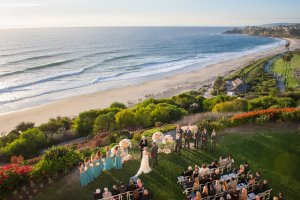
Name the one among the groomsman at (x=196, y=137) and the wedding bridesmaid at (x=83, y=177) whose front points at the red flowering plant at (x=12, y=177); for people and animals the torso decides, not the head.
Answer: the groomsman at (x=196, y=137)

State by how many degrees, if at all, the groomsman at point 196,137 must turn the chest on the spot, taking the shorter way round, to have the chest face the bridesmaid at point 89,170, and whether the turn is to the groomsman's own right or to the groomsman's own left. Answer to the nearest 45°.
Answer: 0° — they already face them

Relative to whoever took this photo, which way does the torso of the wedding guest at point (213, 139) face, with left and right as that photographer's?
facing the viewer and to the left of the viewer

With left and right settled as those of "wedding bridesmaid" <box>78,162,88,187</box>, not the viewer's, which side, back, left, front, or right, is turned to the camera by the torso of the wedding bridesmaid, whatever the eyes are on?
right

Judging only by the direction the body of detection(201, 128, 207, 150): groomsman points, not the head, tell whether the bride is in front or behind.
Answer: in front

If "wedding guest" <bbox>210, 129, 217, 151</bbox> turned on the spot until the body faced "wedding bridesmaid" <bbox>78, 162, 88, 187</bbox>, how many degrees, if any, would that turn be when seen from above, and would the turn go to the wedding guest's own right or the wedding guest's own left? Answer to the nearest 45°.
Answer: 0° — they already face them

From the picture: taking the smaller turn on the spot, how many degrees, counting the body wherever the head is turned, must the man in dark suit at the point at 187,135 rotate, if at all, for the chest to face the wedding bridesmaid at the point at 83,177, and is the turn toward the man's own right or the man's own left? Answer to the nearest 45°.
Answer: approximately 45° to the man's own right

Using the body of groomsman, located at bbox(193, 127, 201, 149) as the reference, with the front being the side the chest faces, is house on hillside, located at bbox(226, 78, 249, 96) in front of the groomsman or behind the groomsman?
behind

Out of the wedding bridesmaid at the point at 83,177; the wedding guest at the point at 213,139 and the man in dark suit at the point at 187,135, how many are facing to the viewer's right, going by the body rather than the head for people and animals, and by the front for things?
1

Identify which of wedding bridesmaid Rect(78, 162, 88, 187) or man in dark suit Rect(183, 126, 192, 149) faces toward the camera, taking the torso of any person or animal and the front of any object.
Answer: the man in dark suit

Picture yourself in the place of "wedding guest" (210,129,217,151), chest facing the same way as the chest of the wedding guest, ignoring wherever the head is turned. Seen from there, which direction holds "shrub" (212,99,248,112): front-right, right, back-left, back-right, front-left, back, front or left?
back-right

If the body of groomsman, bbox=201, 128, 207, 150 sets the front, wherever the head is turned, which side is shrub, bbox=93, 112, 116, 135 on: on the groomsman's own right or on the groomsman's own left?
on the groomsman's own right

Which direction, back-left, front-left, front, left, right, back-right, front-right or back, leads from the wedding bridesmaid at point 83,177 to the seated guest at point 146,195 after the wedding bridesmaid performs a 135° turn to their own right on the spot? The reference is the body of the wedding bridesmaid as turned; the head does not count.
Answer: left

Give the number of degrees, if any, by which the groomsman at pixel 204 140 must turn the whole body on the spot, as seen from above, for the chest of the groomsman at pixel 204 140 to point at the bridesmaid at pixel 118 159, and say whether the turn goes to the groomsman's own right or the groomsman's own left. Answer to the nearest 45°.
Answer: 0° — they already face them

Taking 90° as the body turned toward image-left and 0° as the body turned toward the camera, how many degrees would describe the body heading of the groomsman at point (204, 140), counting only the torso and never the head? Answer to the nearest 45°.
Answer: approximately 45°

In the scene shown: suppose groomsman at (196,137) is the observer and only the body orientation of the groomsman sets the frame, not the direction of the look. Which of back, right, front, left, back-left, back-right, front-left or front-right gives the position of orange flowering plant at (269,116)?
back

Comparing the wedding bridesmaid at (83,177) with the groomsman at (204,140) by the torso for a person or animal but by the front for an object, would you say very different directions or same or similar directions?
very different directions

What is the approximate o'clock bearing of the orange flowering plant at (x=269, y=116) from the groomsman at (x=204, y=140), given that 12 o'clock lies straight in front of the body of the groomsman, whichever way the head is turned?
The orange flowering plant is roughly at 6 o'clock from the groomsman.

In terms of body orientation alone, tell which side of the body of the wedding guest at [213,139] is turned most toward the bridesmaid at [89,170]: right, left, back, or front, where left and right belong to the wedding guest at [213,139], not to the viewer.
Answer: front

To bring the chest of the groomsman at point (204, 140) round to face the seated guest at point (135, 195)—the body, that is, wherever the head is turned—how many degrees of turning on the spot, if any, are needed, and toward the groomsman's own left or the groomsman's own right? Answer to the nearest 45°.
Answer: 0° — they already face them
